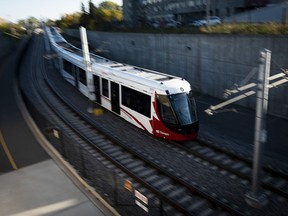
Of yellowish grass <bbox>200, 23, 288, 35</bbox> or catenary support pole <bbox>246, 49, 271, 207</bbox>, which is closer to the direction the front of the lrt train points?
the catenary support pole

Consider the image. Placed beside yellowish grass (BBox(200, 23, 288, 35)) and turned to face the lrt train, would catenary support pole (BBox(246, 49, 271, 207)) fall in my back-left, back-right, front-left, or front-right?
front-left

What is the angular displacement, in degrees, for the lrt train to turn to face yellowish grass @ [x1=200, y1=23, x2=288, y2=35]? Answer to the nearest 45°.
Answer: approximately 90° to its left

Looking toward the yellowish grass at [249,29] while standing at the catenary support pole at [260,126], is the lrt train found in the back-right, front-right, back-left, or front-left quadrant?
front-left

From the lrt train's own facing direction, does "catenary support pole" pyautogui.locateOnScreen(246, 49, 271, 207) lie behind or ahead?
ahead

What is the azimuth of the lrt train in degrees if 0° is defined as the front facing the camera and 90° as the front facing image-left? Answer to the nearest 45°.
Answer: approximately 315°

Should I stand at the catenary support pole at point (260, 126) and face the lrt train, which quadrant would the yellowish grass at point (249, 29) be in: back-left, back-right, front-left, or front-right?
front-right
